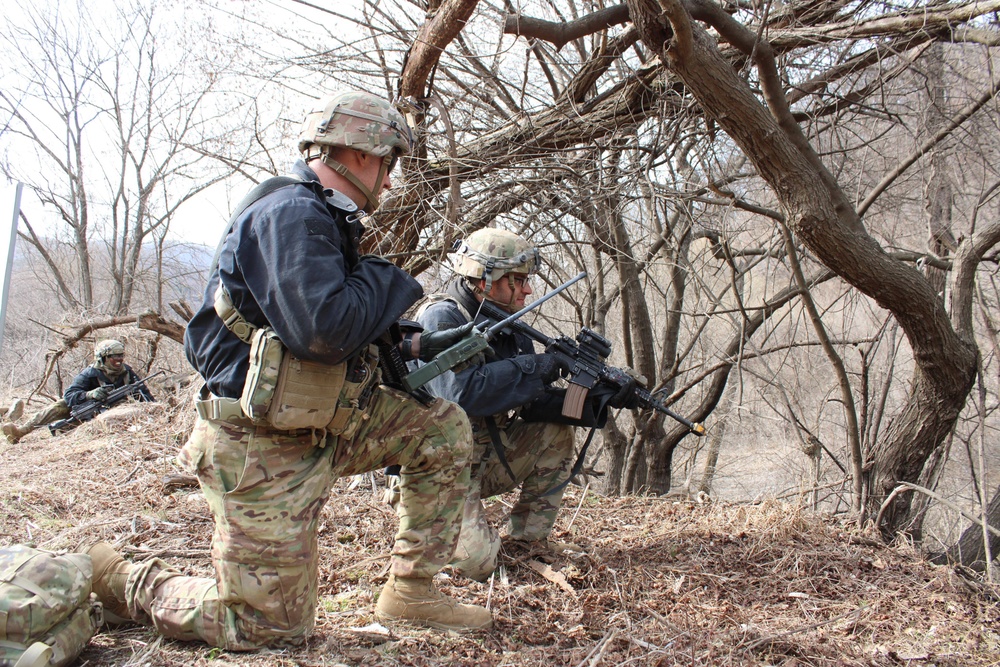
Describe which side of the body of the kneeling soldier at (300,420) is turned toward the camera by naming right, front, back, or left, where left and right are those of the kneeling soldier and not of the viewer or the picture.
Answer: right

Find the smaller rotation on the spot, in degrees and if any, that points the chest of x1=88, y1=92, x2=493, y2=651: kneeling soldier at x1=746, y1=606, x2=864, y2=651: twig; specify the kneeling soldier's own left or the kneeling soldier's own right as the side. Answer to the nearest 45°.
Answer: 0° — they already face it

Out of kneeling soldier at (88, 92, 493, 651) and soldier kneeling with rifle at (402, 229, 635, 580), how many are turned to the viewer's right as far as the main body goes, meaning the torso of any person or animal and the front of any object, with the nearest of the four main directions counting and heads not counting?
2

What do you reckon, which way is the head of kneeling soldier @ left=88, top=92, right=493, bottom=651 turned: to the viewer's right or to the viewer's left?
to the viewer's right

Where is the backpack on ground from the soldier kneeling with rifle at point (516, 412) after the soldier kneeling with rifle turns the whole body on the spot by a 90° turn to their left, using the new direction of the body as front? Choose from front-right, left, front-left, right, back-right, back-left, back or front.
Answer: back-left

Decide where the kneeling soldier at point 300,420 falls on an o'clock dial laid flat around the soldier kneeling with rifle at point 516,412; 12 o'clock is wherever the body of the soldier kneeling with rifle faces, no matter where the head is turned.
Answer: The kneeling soldier is roughly at 4 o'clock from the soldier kneeling with rifle.

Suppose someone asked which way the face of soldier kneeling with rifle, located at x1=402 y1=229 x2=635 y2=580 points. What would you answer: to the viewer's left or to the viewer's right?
to the viewer's right

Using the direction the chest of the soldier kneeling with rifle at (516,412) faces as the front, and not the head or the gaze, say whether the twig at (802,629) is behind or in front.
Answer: in front

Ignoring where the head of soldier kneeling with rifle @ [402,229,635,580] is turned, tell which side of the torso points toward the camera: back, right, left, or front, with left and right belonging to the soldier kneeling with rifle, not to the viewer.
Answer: right
